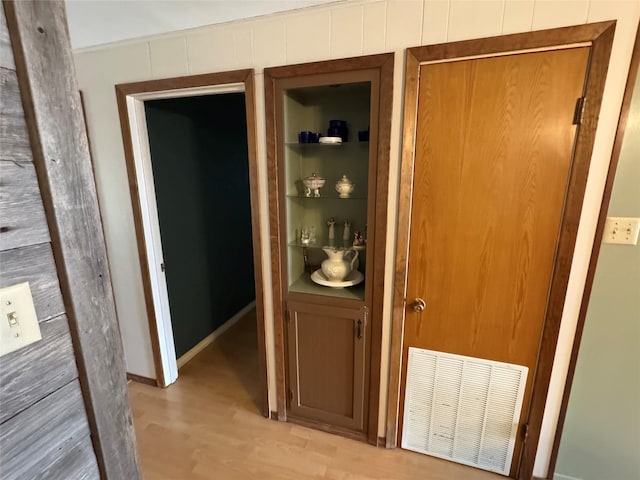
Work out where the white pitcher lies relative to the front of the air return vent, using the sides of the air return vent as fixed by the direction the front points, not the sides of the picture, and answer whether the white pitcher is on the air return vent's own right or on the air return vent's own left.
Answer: on the air return vent's own right

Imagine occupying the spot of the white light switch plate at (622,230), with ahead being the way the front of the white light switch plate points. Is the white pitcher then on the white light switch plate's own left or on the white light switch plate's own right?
on the white light switch plate's own right

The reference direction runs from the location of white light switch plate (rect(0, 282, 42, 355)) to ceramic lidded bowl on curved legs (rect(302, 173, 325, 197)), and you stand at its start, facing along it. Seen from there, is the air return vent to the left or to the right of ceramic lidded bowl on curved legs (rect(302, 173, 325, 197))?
right

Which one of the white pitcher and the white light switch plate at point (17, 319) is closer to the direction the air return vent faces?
the white light switch plate

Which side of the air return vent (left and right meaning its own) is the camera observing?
front
